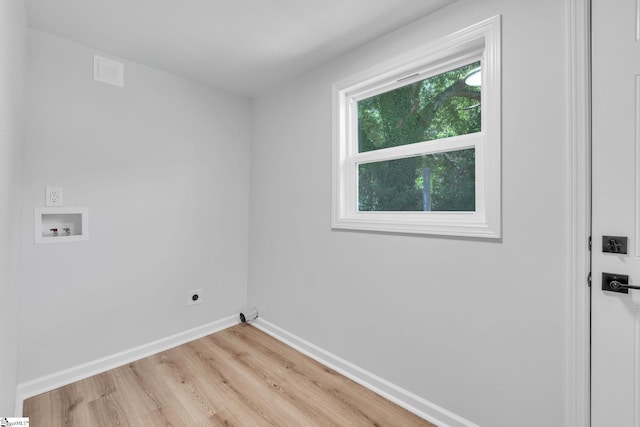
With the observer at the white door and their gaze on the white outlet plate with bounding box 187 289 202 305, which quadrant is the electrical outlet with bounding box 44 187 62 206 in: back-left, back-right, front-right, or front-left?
front-left

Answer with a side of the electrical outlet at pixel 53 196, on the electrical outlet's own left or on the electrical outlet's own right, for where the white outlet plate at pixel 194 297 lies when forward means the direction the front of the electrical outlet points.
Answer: on the electrical outlet's own left

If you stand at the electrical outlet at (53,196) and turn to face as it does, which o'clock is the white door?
The white door is roughly at 11 o'clock from the electrical outlet.

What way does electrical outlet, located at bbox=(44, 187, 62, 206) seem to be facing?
toward the camera

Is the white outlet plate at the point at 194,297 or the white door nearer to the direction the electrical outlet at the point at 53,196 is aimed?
the white door
